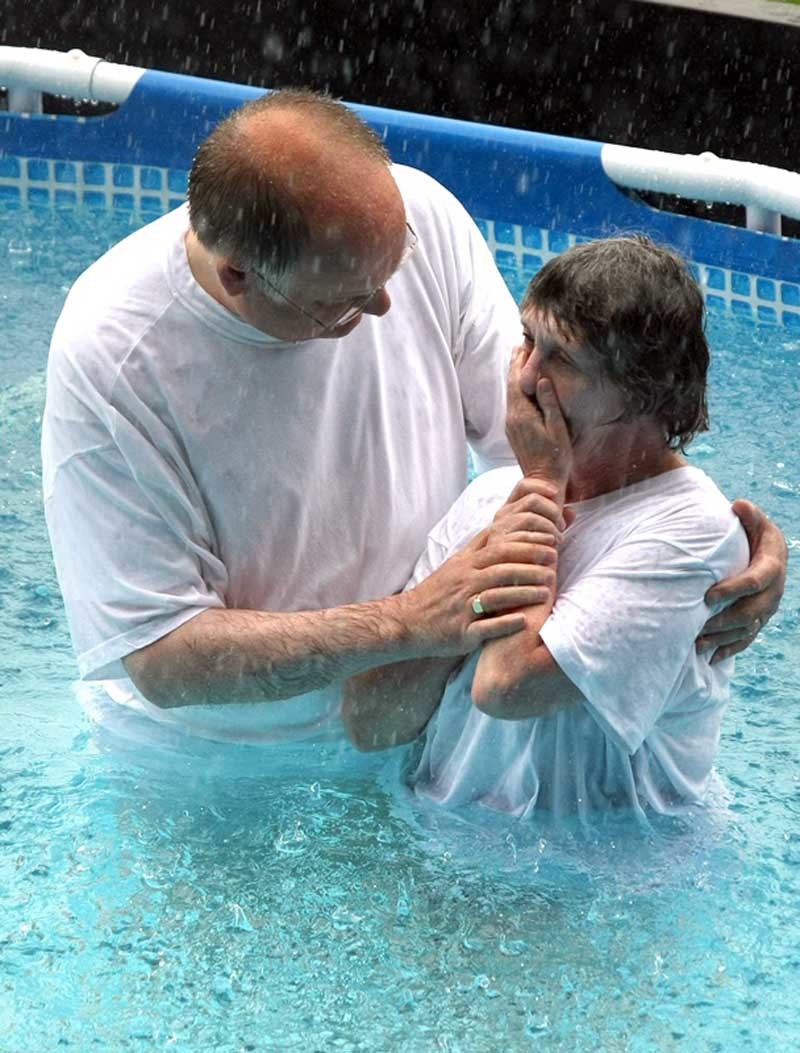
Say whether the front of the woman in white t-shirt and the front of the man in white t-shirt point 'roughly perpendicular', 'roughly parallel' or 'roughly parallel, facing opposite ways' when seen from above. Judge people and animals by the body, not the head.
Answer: roughly perpendicular

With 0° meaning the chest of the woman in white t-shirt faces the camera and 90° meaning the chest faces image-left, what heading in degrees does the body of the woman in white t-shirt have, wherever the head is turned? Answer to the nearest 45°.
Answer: approximately 45°

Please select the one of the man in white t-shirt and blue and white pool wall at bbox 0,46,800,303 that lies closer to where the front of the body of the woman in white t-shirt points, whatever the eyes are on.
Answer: the man in white t-shirt

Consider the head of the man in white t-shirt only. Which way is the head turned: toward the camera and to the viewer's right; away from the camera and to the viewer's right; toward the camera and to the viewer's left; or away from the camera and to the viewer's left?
toward the camera and to the viewer's right

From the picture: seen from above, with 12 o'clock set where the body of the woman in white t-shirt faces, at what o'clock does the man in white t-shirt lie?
The man in white t-shirt is roughly at 2 o'clock from the woman in white t-shirt.

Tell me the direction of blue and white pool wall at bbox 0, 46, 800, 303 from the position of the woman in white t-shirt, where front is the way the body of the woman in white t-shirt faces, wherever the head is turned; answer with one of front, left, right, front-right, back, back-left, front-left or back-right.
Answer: back-right

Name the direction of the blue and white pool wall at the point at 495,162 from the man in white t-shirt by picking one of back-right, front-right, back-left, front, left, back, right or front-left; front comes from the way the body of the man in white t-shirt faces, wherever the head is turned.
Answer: back-left
